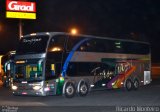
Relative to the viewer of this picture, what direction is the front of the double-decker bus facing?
facing the viewer and to the left of the viewer
